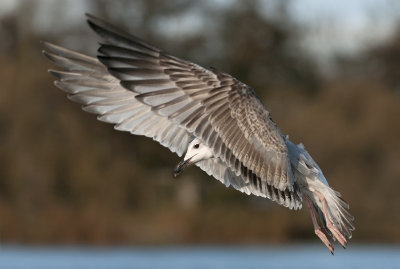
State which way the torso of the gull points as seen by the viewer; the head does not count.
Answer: to the viewer's left
